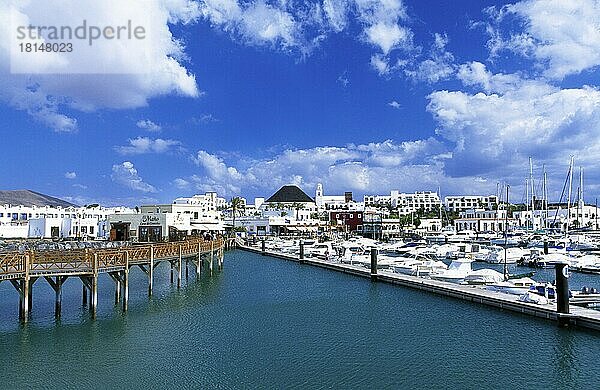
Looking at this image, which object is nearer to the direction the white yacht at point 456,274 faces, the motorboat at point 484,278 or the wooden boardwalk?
the wooden boardwalk

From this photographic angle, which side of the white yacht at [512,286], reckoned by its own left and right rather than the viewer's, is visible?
left

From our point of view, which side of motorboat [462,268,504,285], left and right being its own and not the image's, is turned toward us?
left

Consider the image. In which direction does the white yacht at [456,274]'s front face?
to the viewer's left

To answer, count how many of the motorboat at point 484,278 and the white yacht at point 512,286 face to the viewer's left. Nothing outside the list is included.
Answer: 2
